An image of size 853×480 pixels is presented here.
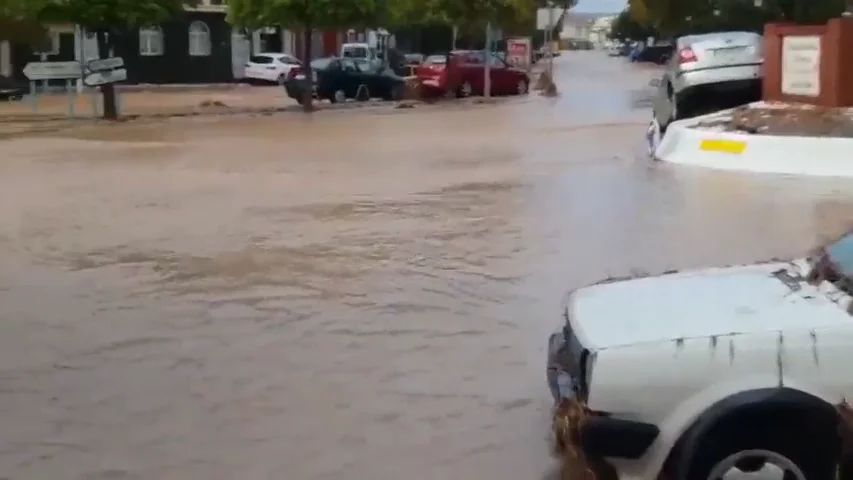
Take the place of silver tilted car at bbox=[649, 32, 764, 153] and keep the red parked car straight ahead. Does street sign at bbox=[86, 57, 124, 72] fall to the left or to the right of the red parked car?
left

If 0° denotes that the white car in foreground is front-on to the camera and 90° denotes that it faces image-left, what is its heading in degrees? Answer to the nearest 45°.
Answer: approximately 90°

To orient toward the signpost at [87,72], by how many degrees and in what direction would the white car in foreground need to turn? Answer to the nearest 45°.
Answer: approximately 45° to its right

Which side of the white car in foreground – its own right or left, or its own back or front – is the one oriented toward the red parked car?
right

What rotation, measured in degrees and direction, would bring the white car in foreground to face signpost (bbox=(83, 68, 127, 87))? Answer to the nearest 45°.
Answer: approximately 45° to its right

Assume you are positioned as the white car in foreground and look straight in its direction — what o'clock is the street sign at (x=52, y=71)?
The street sign is roughly at 2 o'clock from the white car in foreground.

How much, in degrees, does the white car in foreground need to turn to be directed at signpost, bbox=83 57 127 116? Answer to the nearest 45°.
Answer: approximately 45° to its right

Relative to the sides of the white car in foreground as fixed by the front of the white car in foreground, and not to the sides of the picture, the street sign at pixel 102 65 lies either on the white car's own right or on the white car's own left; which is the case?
on the white car's own right
